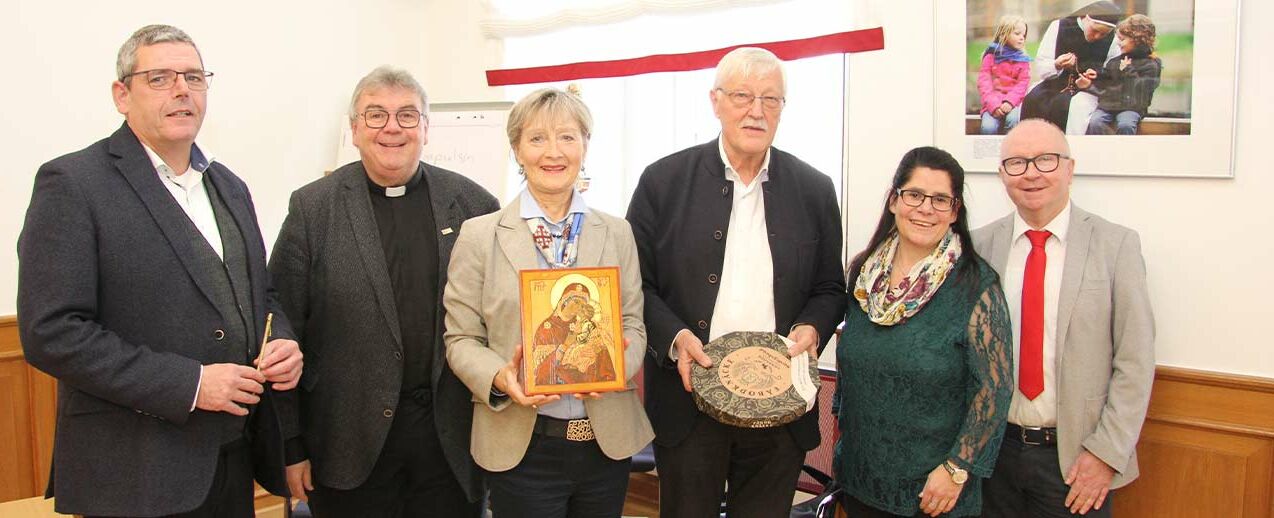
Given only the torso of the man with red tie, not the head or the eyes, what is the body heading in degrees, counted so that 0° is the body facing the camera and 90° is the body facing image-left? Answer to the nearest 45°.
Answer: approximately 45°

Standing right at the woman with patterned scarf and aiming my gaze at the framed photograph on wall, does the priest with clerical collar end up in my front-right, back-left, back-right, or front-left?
back-left

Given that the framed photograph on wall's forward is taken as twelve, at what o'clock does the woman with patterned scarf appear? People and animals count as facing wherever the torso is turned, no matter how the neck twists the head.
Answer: The woman with patterned scarf is roughly at 1 o'clock from the framed photograph on wall.

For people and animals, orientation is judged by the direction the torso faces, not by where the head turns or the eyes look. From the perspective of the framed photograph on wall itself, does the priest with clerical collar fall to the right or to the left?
on its right

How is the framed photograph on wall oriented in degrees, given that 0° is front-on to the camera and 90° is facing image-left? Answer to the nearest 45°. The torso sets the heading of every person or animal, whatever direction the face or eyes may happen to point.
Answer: approximately 0°

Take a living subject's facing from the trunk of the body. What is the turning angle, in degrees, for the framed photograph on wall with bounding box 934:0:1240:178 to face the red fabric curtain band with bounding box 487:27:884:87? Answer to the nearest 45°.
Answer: approximately 90° to its right

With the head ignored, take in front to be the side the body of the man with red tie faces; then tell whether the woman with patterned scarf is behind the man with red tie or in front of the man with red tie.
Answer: in front

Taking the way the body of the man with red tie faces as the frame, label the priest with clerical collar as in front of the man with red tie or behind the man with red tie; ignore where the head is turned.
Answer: in front

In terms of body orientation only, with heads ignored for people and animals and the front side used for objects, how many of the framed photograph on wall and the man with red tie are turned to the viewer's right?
0
